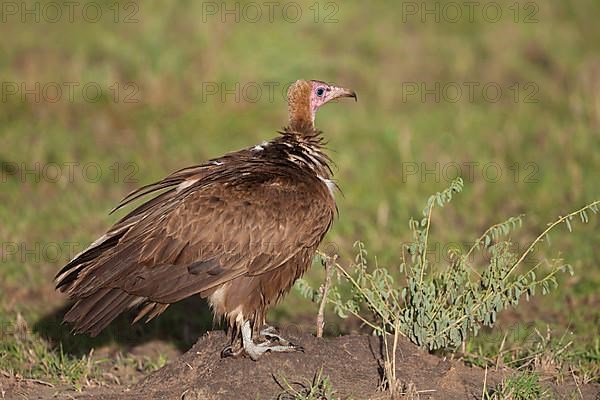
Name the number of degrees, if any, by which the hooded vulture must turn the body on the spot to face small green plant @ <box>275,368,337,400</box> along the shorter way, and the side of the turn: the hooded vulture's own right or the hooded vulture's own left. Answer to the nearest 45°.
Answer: approximately 45° to the hooded vulture's own right

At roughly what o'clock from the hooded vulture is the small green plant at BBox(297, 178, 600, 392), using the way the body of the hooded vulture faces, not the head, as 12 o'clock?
The small green plant is roughly at 12 o'clock from the hooded vulture.

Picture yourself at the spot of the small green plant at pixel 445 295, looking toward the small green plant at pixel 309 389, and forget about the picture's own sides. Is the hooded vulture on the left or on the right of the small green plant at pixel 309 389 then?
right

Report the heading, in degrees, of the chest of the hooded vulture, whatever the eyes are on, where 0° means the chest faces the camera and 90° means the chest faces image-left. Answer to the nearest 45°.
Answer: approximately 270°

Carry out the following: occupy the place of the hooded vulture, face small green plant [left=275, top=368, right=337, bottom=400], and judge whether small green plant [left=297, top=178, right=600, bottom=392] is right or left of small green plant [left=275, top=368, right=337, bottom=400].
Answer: left
